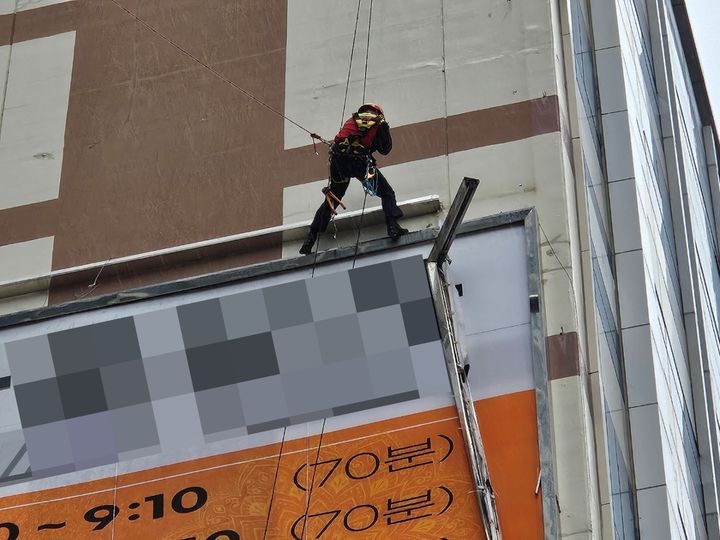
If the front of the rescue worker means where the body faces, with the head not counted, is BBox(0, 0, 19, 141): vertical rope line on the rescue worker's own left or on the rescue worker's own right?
on the rescue worker's own left

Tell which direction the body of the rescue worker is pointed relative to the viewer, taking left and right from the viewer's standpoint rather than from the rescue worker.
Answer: facing away from the viewer and to the right of the viewer

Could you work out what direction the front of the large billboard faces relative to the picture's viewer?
facing the viewer
